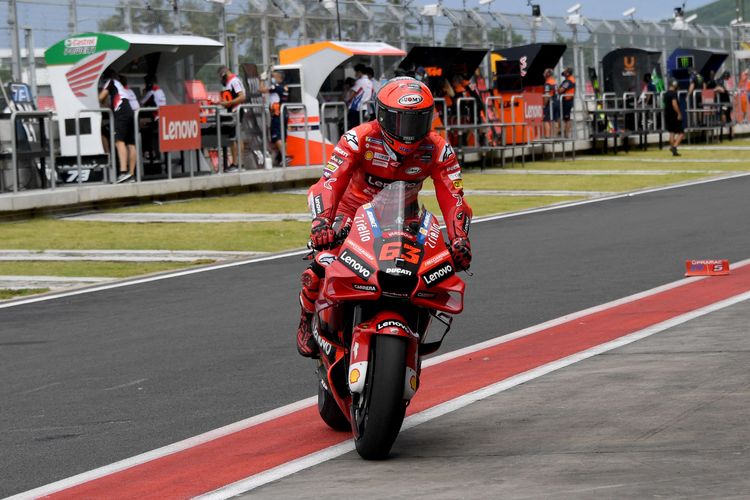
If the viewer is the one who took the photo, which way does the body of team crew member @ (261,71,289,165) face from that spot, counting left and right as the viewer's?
facing to the left of the viewer

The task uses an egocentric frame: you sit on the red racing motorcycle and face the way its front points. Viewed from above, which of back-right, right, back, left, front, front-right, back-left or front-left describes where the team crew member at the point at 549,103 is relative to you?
back

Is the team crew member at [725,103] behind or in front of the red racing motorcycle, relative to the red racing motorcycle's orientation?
behind

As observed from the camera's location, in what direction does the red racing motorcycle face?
facing the viewer

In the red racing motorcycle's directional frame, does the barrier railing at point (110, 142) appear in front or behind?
behind

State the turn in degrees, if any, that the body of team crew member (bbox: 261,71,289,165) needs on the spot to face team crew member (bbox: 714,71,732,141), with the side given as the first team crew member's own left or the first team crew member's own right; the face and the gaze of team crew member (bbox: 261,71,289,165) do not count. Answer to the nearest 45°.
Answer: approximately 135° to the first team crew member's own right

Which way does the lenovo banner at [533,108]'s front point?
toward the camera

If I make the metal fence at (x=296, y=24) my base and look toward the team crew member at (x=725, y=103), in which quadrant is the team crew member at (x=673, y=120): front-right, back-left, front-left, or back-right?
front-right

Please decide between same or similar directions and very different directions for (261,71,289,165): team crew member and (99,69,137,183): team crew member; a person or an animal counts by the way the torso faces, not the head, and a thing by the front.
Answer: same or similar directions

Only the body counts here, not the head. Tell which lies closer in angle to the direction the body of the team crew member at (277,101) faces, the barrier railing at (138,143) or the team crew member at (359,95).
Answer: the barrier railing

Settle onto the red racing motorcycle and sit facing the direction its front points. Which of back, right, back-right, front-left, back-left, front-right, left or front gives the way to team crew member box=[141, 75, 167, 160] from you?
back

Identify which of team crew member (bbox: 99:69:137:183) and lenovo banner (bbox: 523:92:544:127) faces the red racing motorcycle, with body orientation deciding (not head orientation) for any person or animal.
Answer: the lenovo banner

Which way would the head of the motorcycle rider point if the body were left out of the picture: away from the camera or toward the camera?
toward the camera

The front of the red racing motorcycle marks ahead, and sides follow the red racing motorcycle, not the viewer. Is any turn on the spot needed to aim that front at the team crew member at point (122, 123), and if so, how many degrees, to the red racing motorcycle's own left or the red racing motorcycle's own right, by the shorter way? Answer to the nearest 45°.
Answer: approximately 180°
